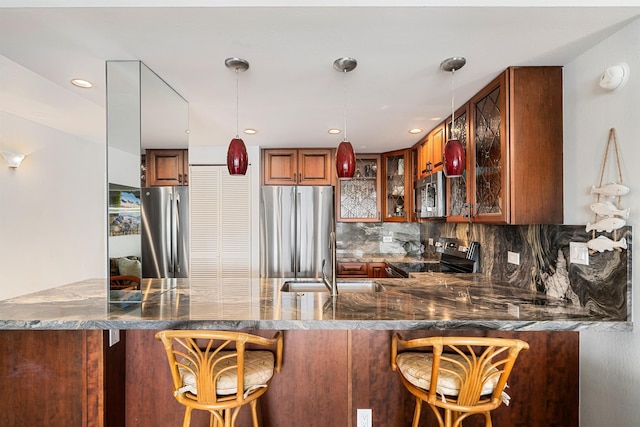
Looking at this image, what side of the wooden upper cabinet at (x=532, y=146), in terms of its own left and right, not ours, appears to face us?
left

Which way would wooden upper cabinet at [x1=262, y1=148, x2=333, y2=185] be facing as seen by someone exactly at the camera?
facing the viewer

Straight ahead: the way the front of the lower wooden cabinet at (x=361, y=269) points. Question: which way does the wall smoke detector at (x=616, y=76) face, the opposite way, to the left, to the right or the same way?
to the right

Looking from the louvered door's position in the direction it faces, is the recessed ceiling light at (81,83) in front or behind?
in front

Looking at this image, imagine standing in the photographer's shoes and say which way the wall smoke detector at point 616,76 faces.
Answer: facing the viewer and to the left of the viewer

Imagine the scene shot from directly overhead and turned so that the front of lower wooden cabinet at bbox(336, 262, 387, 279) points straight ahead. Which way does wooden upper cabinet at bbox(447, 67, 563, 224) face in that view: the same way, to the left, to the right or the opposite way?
to the right

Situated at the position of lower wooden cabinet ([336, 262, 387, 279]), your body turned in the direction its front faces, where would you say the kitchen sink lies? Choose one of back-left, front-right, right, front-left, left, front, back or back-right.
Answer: front

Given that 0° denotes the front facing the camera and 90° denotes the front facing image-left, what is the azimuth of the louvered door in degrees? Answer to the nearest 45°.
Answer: approximately 0°

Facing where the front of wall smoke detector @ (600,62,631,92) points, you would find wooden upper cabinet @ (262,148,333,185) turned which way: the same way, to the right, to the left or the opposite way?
to the left
